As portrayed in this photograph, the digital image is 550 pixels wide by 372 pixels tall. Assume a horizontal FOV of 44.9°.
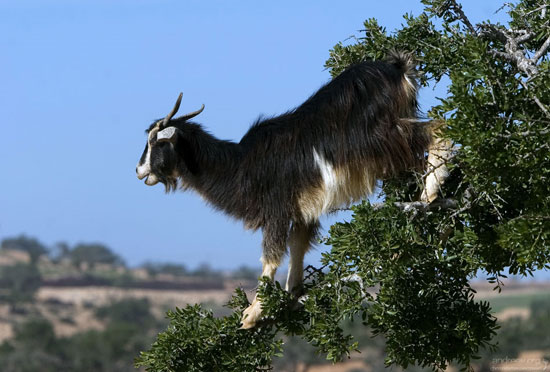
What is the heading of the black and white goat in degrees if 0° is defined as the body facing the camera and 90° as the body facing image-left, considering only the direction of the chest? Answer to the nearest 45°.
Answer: approximately 90°
